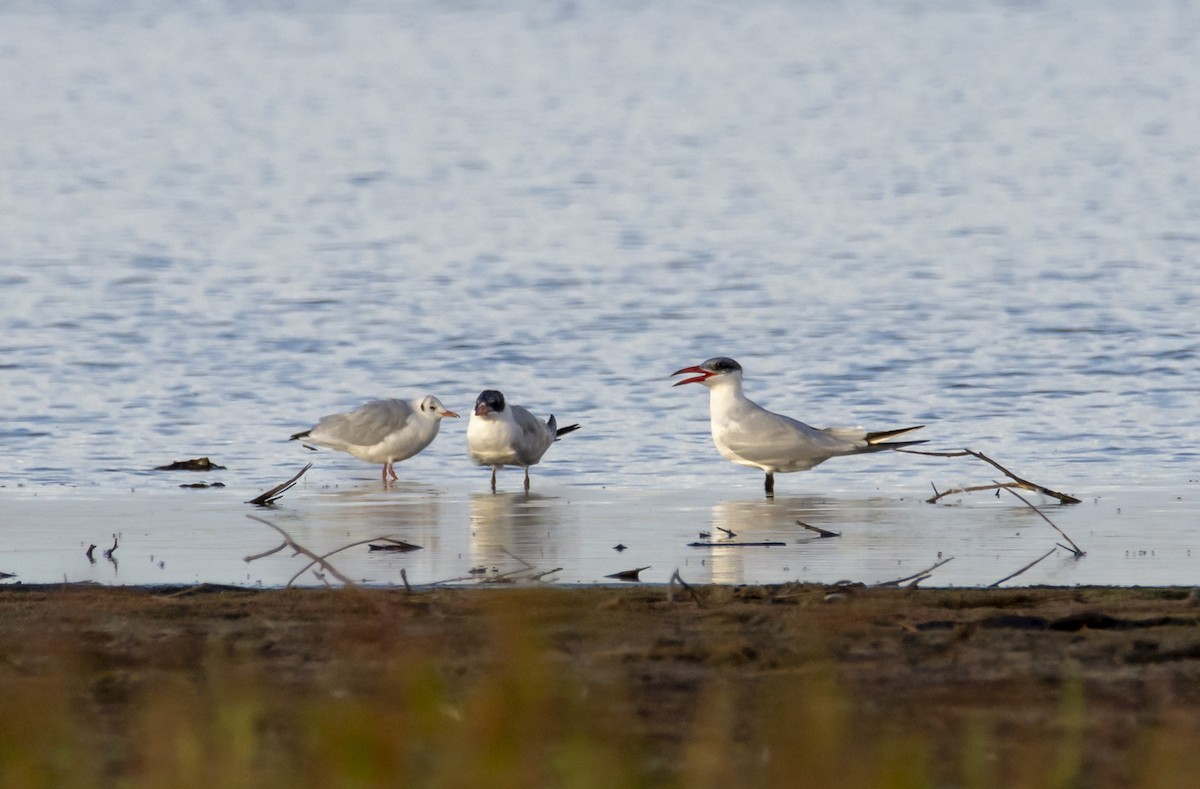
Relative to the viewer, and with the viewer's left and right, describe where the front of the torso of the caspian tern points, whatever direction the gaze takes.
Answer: facing to the left of the viewer

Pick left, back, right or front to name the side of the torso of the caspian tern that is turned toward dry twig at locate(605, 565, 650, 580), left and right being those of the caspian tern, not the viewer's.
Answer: left

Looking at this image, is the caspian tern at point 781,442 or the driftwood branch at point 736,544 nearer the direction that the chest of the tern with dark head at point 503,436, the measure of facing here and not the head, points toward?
the driftwood branch

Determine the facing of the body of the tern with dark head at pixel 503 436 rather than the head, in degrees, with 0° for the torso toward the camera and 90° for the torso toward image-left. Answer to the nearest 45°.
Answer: approximately 45°

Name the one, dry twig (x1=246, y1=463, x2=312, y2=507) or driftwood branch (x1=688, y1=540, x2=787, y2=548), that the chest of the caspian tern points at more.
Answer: the dry twig

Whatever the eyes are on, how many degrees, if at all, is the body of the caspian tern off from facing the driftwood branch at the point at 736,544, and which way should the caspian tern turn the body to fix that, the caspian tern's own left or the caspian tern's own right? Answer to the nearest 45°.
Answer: approximately 90° to the caspian tern's own left

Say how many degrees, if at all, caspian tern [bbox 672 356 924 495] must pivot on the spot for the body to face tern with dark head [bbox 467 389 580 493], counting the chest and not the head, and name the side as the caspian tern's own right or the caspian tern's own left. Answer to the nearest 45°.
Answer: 0° — it already faces it

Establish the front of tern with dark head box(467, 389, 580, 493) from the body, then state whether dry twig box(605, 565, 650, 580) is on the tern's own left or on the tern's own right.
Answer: on the tern's own left

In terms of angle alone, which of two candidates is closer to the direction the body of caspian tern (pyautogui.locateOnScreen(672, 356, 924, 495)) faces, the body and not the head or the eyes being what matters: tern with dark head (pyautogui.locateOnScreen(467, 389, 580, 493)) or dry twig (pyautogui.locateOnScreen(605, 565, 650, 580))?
the tern with dark head
